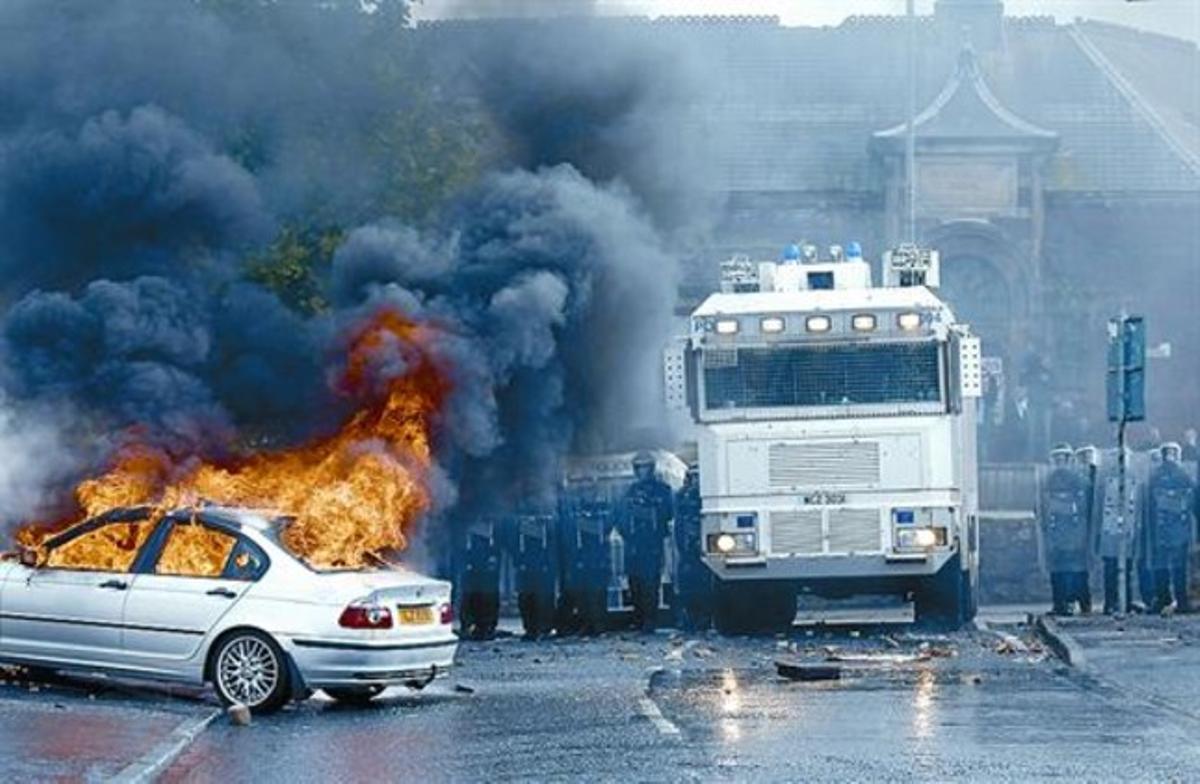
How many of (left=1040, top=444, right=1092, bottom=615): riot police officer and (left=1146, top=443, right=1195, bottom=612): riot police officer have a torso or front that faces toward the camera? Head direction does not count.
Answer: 2

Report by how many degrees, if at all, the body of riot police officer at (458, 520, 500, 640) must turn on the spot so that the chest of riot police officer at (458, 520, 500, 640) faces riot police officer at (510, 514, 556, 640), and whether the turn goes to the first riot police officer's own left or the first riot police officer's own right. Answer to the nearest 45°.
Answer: approximately 90° to the first riot police officer's own left

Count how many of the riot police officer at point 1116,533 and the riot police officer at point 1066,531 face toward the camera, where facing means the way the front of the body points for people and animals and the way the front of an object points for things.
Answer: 2

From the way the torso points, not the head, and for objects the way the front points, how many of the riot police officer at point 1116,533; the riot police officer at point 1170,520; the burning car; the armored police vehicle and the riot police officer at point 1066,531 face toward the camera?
4

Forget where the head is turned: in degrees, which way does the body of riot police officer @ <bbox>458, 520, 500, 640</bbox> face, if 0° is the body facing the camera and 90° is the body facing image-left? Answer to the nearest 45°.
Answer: approximately 0°

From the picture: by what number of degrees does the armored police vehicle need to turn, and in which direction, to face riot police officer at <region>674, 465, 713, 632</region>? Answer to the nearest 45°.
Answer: approximately 45° to its right

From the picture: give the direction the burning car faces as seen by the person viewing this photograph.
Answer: facing away from the viewer and to the left of the viewer

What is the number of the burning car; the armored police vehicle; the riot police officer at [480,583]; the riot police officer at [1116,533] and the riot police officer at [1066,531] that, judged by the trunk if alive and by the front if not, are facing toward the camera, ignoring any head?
4

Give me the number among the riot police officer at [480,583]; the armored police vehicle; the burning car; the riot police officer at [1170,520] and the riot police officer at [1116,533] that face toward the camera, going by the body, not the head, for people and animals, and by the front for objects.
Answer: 4
